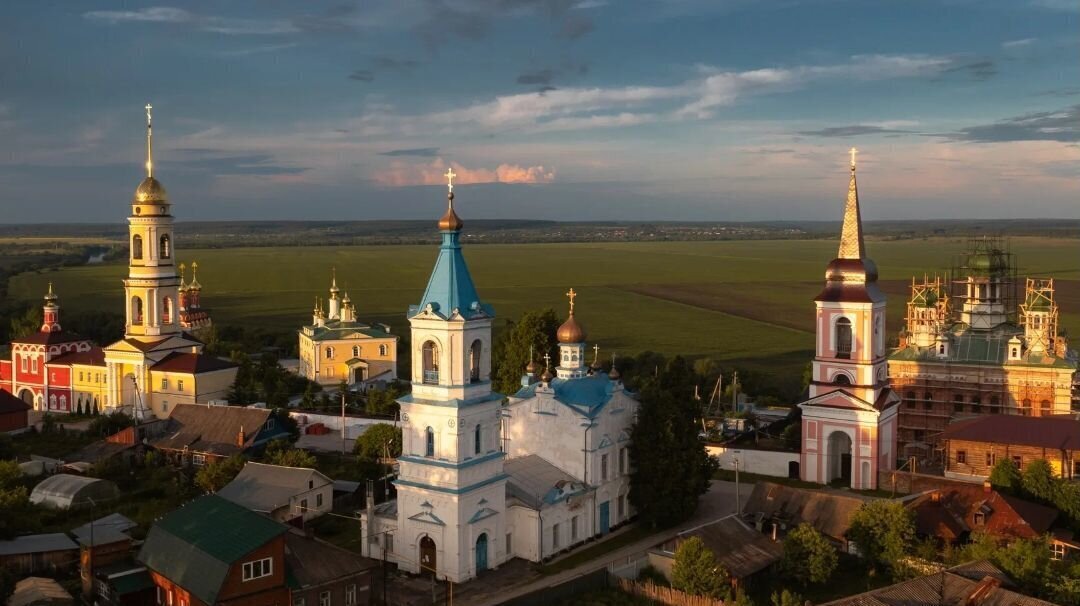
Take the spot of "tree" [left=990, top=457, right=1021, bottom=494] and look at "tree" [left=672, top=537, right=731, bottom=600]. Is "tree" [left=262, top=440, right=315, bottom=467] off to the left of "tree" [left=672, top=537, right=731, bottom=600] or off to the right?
right

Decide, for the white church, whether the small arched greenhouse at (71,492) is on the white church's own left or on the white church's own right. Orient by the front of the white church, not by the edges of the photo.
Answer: on the white church's own right

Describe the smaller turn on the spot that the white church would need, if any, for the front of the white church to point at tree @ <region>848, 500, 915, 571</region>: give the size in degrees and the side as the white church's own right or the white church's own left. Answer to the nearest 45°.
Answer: approximately 135° to the white church's own left

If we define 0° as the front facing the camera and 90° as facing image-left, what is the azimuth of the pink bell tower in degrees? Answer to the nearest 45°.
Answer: approximately 0°

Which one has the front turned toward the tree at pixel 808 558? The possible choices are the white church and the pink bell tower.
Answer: the pink bell tower

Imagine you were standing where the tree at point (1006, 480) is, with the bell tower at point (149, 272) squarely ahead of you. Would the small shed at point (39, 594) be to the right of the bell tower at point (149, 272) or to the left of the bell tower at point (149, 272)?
left

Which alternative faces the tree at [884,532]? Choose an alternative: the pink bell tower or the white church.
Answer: the pink bell tower

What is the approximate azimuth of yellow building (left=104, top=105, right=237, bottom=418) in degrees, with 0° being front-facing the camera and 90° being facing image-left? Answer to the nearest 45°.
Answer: approximately 45°

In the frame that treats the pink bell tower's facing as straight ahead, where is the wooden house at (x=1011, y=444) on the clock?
The wooden house is roughly at 9 o'clock from the pink bell tower.

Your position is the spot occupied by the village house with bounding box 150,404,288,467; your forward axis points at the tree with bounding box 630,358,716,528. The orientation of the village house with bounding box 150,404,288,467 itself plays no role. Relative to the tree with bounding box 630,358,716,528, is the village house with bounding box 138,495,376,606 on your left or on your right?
right
